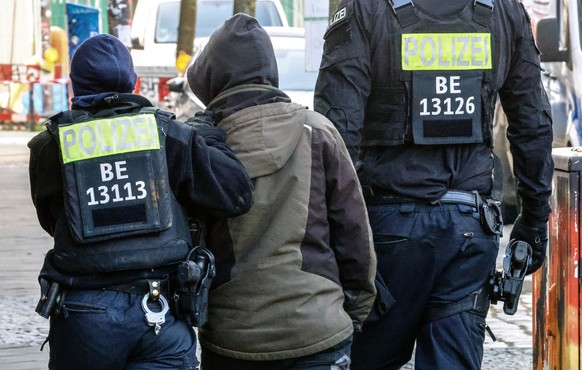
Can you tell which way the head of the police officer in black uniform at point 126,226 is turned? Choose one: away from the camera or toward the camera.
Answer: away from the camera

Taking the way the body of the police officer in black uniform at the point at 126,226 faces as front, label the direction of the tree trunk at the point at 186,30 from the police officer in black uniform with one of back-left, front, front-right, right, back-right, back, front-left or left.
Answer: front

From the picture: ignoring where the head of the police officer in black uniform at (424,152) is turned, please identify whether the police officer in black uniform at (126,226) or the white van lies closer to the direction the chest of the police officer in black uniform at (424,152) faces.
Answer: the white van

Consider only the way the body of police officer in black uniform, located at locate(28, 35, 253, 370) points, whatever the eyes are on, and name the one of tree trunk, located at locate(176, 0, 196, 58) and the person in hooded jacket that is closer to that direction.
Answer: the tree trunk

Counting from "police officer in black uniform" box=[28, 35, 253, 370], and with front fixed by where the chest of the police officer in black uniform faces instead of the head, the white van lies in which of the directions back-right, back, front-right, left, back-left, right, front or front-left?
front

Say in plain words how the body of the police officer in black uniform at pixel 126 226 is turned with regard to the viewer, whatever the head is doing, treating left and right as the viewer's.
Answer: facing away from the viewer

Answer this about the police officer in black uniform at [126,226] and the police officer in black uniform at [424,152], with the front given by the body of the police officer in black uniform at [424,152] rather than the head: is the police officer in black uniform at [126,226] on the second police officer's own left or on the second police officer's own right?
on the second police officer's own left

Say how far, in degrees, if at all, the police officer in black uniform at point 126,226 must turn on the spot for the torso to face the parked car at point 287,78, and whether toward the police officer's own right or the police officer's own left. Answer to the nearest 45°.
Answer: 0° — they already face it

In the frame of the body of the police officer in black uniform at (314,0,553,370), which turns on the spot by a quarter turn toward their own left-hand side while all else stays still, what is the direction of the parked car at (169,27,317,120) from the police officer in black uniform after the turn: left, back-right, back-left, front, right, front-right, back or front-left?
right

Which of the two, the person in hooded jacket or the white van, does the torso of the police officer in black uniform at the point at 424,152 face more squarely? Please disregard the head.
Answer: the white van

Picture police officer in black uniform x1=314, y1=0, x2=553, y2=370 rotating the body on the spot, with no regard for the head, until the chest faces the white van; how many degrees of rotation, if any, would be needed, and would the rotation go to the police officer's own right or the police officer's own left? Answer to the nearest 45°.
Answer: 0° — they already face it

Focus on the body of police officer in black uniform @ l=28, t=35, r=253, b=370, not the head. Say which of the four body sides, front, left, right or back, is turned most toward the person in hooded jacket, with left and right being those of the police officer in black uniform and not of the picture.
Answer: right

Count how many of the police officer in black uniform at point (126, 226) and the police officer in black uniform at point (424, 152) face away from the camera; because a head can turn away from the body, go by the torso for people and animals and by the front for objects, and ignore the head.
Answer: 2

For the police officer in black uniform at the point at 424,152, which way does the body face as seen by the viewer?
away from the camera

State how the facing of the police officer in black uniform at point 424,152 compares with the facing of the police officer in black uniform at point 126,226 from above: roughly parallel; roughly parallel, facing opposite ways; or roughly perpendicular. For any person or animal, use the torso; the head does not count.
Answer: roughly parallel
